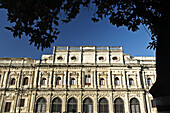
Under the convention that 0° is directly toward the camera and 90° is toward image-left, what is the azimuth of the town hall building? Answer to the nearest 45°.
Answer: approximately 0°

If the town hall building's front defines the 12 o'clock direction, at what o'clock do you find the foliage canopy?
The foliage canopy is roughly at 12 o'clock from the town hall building.
